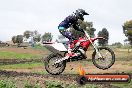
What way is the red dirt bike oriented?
to the viewer's right

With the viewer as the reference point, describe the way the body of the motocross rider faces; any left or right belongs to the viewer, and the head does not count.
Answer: facing to the right of the viewer
